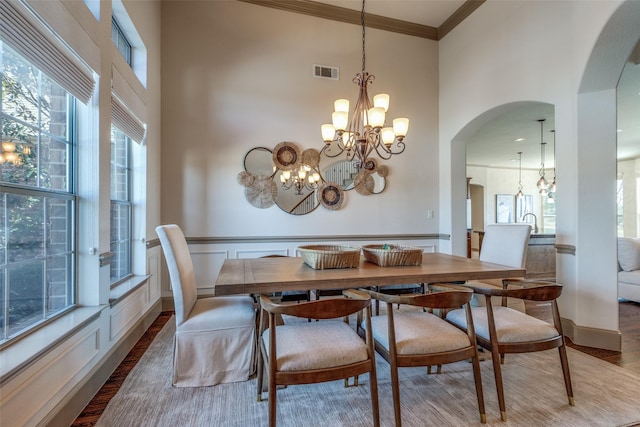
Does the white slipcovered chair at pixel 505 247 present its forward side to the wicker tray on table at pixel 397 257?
yes

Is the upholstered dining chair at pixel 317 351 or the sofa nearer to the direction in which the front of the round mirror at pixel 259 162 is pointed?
the upholstered dining chair

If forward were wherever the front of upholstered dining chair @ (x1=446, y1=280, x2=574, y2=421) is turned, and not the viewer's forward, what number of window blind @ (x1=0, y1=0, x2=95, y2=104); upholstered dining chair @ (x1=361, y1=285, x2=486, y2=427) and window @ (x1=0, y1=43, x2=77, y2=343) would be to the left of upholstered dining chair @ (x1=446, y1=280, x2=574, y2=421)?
3

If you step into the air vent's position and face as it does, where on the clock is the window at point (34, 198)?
The window is roughly at 1 o'clock from the air vent.

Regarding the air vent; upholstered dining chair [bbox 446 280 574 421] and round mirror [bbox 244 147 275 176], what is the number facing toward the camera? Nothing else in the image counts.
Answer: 2

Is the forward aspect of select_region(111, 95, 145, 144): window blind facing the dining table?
yes

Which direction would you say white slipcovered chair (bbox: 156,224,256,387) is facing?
to the viewer's right

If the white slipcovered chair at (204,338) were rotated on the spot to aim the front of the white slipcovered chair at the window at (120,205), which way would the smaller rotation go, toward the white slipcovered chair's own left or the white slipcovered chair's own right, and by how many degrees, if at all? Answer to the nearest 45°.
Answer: approximately 135° to the white slipcovered chair's own left

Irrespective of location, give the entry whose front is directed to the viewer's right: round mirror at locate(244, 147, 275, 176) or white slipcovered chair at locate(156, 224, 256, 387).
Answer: the white slipcovered chair

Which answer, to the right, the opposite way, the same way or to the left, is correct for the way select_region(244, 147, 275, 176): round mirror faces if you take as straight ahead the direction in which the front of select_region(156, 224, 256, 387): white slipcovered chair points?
to the right

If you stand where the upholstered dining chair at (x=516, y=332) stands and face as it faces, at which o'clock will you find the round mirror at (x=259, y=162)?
The round mirror is roughly at 11 o'clock from the upholstered dining chair.

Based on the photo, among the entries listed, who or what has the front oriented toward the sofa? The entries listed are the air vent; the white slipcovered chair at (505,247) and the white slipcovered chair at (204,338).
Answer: the white slipcovered chair at (204,338)

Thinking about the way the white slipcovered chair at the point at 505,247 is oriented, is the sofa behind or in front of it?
behind

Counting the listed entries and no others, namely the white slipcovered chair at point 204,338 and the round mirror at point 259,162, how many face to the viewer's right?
1

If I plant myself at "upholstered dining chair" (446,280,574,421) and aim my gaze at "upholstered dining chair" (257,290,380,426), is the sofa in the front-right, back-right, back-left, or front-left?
back-right
